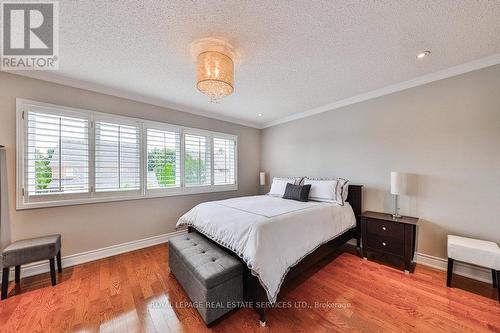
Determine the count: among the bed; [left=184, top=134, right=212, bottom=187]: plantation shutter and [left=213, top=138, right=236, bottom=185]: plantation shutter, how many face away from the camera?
0

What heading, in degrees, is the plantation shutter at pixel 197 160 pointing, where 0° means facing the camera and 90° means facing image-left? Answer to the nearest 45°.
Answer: approximately 315°

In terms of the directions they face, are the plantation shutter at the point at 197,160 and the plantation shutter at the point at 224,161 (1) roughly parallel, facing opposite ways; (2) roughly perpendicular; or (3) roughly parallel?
roughly parallel

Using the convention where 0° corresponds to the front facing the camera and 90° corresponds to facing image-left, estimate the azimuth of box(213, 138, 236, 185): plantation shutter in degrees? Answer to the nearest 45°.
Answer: approximately 315°

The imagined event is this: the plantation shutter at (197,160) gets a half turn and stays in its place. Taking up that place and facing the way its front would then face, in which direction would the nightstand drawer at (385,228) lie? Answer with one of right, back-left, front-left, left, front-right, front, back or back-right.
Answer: back

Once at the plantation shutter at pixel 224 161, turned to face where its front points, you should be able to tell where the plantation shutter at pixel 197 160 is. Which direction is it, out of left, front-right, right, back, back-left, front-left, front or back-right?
right

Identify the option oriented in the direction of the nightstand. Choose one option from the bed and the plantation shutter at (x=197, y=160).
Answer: the plantation shutter

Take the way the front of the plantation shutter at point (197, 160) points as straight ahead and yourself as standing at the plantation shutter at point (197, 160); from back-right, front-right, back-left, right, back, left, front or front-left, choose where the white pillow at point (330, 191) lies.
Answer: front

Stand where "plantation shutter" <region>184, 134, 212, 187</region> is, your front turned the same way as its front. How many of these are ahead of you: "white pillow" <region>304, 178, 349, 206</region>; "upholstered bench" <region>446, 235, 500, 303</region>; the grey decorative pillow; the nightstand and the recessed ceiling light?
5

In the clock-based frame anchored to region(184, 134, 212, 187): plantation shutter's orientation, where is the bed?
The bed is roughly at 1 o'clock from the plantation shutter.

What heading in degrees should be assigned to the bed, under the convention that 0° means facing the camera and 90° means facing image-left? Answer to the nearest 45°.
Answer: approximately 45°

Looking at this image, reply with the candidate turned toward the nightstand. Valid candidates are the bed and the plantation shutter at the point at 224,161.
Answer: the plantation shutter

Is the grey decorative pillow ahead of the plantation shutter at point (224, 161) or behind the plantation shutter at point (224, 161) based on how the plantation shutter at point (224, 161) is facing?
ahead

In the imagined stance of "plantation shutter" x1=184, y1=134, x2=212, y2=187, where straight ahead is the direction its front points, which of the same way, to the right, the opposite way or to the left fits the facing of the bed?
to the right

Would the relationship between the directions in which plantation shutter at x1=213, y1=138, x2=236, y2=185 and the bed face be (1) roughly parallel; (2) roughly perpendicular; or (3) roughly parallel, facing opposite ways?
roughly perpendicular

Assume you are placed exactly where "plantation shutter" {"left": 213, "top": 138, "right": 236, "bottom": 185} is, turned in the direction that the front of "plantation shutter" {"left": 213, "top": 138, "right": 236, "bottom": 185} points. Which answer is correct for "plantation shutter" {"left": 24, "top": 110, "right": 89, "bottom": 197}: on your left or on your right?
on your right

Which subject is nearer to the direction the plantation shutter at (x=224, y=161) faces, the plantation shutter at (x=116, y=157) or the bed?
the bed

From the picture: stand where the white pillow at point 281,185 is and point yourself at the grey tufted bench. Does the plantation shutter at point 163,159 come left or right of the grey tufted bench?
right

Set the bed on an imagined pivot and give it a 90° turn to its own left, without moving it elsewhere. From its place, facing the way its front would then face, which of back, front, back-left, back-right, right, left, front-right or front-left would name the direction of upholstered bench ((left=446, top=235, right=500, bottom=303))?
front-left
